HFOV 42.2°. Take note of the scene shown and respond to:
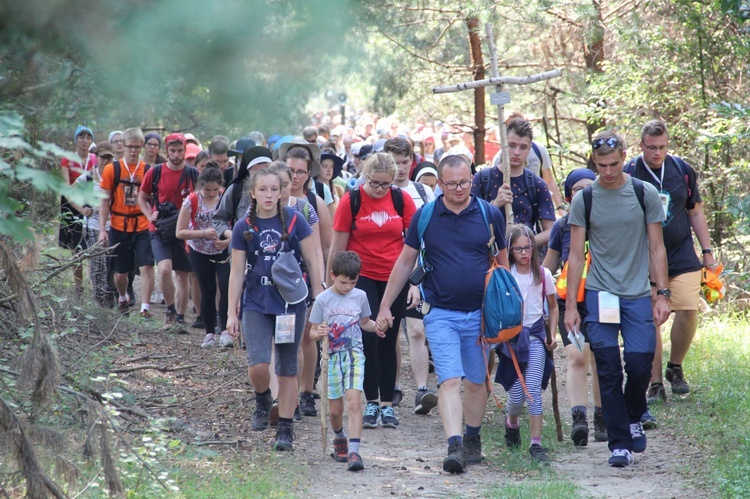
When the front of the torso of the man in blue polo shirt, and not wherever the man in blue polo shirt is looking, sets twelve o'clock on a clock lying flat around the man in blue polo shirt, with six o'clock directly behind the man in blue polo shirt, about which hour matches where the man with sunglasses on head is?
The man with sunglasses on head is roughly at 9 o'clock from the man in blue polo shirt.

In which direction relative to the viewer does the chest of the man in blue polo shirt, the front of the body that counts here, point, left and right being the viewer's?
facing the viewer

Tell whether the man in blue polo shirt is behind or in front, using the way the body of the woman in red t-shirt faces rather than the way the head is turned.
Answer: in front

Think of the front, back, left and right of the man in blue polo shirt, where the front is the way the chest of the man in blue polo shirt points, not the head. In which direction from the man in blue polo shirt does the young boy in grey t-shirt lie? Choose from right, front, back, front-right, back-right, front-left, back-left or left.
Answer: right

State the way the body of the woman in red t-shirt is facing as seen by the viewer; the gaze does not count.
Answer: toward the camera

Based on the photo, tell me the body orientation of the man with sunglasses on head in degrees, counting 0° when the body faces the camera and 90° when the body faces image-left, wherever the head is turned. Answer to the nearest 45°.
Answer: approximately 0°

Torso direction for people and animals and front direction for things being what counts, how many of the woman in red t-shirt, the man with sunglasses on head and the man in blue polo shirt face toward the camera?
3

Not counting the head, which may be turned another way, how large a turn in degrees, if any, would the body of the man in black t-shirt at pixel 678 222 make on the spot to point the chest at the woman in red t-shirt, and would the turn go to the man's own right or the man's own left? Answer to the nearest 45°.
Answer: approximately 90° to the man's own right

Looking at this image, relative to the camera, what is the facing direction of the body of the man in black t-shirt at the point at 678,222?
toward the camera

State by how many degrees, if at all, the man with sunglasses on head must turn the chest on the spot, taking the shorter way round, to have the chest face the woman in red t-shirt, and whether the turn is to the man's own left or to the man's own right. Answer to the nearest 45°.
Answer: approximately 135° to the man's own right

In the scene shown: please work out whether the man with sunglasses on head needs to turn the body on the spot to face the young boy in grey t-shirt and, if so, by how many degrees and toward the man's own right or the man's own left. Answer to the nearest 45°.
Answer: approximately 90° to the man's own right

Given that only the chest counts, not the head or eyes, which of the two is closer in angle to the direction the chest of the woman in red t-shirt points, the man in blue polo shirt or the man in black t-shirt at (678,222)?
the man in blue polo shirt

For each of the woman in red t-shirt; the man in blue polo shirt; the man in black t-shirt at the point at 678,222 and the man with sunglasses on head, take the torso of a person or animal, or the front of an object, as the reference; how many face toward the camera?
4

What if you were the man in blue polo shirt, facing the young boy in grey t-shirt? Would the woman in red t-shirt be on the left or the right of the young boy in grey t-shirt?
right
